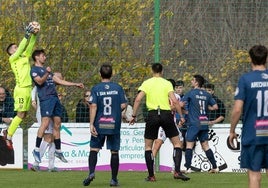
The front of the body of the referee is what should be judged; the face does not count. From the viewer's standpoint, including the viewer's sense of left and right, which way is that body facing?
facing away from the viewer

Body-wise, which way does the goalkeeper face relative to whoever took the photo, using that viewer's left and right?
facing the viewer and to the right of the viewer

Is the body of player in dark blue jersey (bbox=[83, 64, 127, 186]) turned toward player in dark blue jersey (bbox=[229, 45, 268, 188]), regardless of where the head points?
no

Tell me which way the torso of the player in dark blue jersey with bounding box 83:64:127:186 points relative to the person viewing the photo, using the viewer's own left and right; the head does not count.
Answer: facing away from the viewer

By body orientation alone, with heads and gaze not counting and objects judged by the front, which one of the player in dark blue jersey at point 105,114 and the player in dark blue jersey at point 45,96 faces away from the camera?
the player in dark blue jersey at point 105,114

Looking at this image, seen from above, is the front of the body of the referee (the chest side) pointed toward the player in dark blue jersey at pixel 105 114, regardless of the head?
no

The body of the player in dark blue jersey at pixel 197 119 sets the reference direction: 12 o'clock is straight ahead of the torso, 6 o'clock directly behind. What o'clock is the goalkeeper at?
The goalkeeper is roughly at 10 o'clock from the player in dark blue jersey.

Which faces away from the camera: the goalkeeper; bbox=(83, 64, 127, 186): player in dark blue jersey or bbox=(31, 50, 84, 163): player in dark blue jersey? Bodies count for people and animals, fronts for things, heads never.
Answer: bbox=(83, 64, 127, 186): player in dark blue jersey
